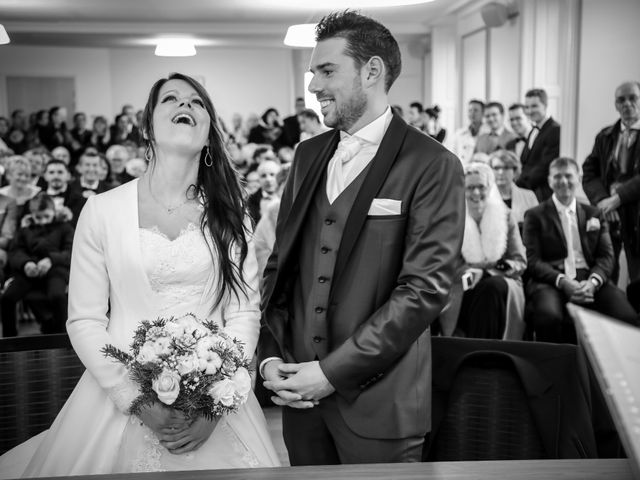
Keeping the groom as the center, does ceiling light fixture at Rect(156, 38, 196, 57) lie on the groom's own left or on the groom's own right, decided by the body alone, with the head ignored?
on the groom's own right

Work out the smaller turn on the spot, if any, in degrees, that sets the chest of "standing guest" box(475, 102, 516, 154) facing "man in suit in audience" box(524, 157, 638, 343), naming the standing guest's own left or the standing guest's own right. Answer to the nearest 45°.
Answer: approximately 45° to the standing guest's own left

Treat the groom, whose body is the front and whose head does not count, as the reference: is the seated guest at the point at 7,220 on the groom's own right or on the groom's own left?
on the groom's own right

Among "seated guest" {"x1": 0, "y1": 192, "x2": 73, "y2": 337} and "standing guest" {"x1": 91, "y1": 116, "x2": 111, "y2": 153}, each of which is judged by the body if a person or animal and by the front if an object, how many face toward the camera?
2

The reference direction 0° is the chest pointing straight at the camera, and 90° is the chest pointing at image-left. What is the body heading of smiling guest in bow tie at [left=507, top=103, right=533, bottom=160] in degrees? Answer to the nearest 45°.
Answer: approximately 45°
